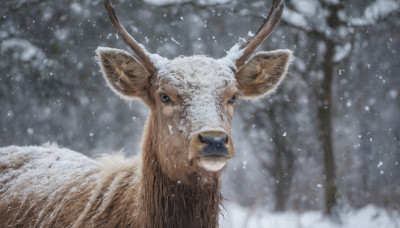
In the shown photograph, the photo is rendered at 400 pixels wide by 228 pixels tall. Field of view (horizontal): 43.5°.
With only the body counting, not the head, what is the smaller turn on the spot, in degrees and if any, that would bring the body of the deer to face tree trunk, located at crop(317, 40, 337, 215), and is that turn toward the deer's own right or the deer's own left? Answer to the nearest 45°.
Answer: approximately 90° to the deer's own left

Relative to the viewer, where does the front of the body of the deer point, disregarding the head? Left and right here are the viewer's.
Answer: facing the viewer and to the right of the viewer
